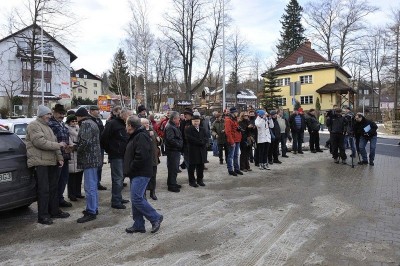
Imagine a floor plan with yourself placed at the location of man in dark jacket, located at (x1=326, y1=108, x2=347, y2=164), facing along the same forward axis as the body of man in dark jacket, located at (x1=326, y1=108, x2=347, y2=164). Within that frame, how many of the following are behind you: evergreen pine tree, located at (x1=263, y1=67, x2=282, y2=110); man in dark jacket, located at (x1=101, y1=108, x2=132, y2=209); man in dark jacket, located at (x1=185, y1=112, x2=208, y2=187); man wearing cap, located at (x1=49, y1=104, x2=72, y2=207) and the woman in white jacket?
1

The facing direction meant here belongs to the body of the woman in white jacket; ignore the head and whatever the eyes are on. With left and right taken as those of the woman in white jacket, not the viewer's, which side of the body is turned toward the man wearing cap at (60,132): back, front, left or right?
right

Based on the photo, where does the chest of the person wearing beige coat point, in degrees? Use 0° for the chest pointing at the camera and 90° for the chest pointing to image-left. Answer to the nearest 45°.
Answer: approximately 270°

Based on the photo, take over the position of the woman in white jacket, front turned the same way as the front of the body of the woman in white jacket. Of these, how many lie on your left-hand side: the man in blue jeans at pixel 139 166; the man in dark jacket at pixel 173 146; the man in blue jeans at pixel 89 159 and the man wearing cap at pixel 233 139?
0

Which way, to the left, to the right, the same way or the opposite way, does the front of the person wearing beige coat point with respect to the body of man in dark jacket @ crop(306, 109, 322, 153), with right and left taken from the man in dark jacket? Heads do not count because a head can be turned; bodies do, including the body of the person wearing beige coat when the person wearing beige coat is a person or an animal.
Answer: to the left

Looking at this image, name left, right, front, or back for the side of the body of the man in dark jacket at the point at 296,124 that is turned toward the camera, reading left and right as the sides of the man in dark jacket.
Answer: front

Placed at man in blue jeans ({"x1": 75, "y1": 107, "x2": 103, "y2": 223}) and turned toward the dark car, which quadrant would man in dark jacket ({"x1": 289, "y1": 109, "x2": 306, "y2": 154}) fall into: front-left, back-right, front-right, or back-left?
back-right
